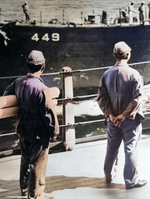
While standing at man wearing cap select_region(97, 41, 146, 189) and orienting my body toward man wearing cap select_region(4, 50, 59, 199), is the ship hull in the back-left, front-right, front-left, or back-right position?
front-right

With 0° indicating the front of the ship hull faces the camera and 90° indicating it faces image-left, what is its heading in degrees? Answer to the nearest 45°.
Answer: approximately 90°

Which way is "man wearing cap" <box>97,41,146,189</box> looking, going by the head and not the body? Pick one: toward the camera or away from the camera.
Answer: away from the camera

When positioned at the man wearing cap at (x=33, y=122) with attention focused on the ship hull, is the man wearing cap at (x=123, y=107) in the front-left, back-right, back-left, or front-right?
front-right
